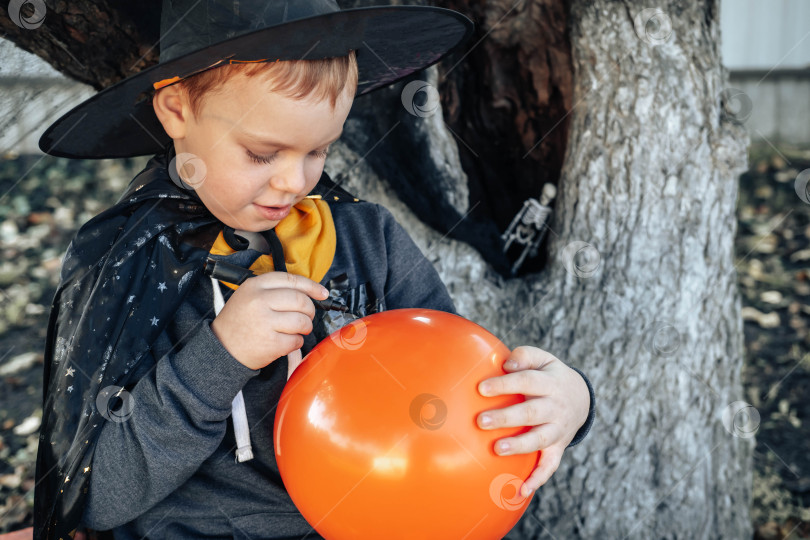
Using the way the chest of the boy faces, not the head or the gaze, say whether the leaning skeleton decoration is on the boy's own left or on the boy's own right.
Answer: on the boy's own left

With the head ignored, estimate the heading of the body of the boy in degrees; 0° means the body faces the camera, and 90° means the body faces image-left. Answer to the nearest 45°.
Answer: approximately 315°
